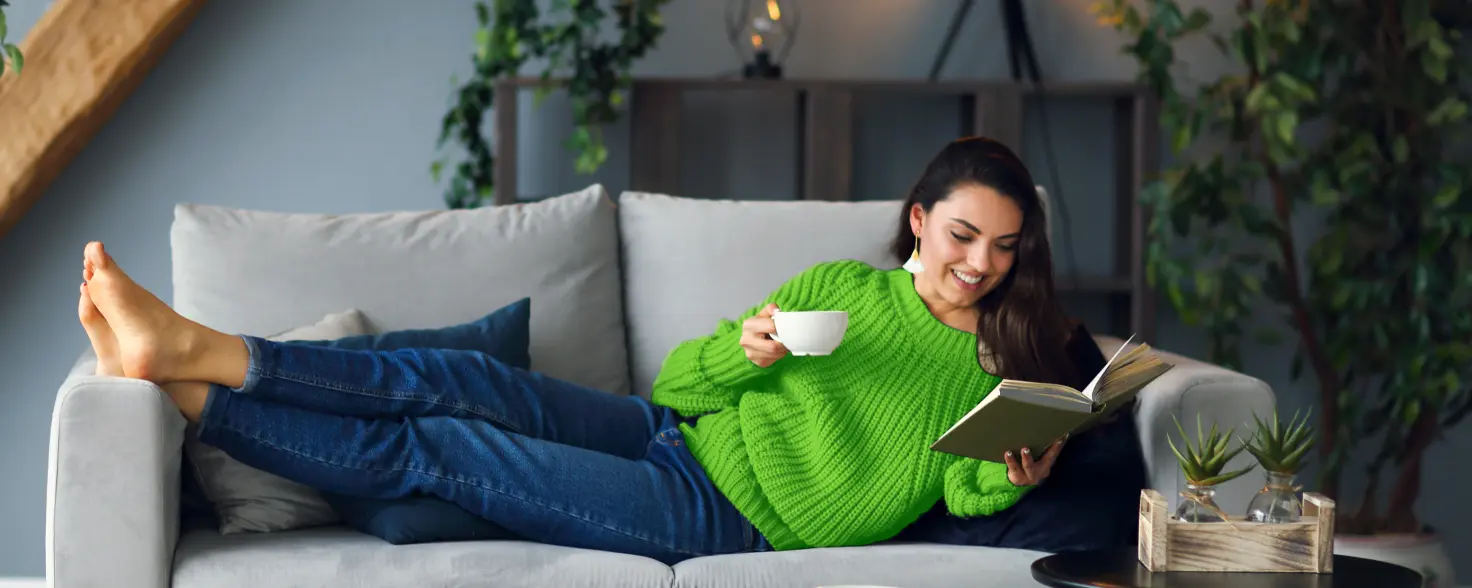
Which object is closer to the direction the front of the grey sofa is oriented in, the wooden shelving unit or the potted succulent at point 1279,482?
the potted succulent

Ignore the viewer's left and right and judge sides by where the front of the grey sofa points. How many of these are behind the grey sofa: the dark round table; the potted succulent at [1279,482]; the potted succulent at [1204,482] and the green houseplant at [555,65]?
1

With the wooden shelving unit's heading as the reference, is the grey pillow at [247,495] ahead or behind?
ahead

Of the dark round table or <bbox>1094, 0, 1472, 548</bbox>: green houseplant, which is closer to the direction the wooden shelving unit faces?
the dark round table

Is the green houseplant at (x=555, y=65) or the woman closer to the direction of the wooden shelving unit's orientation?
the woman

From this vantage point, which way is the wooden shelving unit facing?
toward the camera

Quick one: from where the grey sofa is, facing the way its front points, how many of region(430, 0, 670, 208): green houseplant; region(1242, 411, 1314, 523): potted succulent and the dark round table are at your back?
1

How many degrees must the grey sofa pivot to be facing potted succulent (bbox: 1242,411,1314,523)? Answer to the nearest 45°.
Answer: approximately 45° to its left

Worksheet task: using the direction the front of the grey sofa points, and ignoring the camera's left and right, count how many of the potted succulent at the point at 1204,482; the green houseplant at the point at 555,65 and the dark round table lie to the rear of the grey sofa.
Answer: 1

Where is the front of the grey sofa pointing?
toward the camera

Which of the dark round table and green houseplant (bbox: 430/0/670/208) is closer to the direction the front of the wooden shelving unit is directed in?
the dark round table

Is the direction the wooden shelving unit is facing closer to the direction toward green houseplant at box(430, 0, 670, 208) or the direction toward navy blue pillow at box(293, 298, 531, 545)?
the navy blue pillow

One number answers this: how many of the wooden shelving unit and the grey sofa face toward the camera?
2

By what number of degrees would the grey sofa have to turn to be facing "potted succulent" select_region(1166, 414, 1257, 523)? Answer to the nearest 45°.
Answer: approximately 45° to its left

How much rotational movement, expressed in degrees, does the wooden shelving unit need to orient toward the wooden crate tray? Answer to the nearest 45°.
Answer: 0° — it already faces it

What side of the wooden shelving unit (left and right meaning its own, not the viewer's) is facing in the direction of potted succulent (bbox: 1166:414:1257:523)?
front
